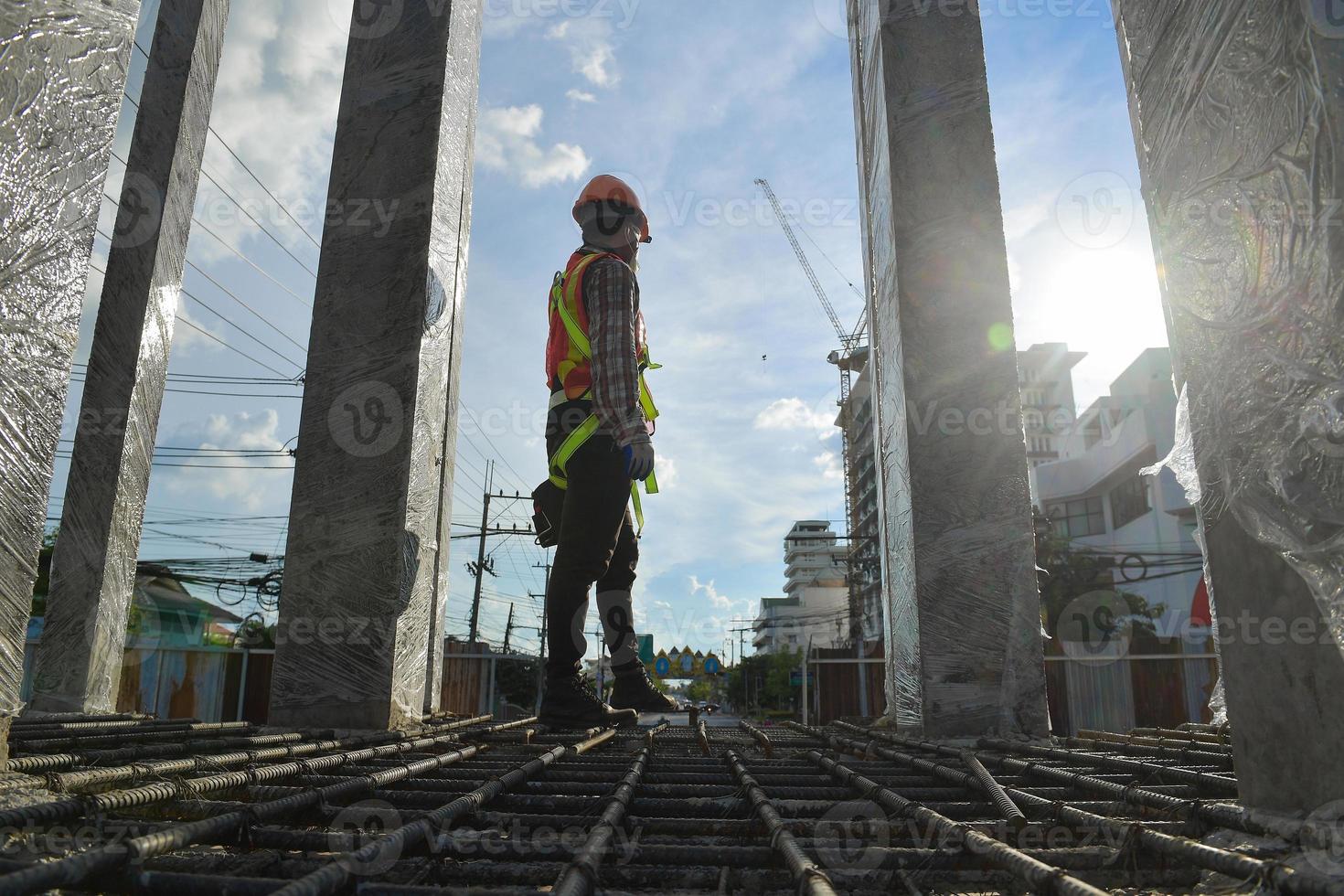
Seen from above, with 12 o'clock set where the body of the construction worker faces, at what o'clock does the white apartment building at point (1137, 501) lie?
The white apartment building is roughly at 10 o'clock from the construction worker.

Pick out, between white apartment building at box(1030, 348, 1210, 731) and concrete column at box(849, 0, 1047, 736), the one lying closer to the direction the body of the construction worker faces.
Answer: the concrete column

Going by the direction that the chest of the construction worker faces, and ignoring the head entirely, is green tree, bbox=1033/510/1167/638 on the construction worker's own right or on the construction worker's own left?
on the construction worker's own left

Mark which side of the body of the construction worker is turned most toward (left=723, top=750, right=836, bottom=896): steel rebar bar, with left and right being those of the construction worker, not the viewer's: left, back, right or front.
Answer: right

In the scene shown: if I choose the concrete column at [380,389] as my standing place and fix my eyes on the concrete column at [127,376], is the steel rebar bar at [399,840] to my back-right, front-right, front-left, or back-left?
back-left

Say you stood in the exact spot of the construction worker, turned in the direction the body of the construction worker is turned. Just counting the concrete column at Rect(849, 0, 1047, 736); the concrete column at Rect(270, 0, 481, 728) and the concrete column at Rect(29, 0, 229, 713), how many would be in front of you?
1

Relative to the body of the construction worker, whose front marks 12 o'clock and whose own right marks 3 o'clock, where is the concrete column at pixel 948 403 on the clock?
The concrete column is roughly at 12 o'clock from the construction worker.

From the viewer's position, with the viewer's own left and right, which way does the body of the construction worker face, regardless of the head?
facing to the right of the viewer

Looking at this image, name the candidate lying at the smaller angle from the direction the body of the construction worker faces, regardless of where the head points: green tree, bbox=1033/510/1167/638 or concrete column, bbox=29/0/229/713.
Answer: the green tree

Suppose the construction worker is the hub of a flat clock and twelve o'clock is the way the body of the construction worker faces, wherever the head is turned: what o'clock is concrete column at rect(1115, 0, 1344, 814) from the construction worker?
The concrete column is roughly at 2 o'clock from the construction worker.

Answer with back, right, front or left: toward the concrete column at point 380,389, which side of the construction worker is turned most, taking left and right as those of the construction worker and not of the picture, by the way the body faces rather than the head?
back

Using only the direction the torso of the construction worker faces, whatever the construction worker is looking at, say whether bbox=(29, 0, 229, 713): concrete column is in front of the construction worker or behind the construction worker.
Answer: behind
